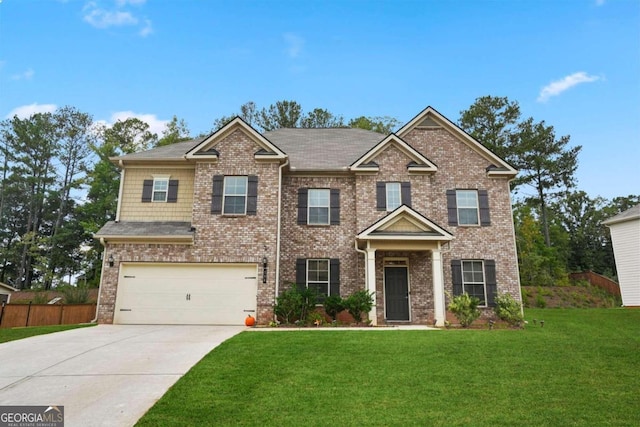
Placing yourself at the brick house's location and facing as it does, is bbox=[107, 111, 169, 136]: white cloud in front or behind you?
behind

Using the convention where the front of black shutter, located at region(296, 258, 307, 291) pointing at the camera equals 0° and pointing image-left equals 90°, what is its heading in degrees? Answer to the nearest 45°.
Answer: approximately 0°

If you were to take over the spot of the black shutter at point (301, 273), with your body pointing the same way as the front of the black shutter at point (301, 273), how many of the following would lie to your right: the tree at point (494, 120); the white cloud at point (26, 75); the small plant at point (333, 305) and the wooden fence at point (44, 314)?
2

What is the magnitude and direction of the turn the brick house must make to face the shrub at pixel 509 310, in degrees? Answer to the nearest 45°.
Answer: approximately 90° to its left

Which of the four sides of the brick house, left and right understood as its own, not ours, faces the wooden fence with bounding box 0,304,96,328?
right

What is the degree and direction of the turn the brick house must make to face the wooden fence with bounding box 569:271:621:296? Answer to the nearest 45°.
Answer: approximately 135° to its left

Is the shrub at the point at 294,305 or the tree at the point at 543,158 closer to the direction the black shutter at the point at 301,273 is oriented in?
the shrub

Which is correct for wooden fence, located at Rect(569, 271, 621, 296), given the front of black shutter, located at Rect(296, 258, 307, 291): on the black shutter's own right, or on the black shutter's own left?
on the black shutter's own left

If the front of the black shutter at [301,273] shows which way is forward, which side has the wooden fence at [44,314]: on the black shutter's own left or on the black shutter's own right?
on the black shutter's own right

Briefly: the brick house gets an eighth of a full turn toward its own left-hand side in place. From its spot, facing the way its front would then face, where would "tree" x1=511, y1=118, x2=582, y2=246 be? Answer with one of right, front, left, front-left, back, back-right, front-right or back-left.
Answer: left

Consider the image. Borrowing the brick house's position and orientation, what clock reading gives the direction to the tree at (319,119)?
The tree is roughly at 6 o'clock from the brick house.
